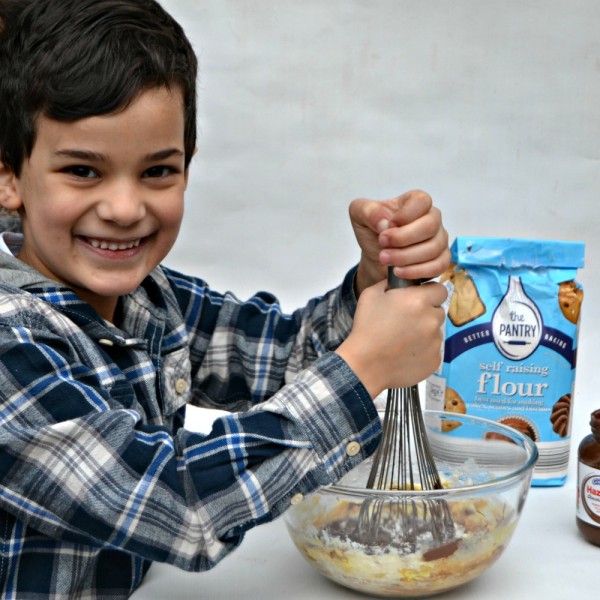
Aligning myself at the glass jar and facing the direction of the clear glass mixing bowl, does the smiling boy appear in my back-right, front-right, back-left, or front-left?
front-right

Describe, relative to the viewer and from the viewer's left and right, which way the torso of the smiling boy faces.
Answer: facing the viewer and to the right of the viewer
